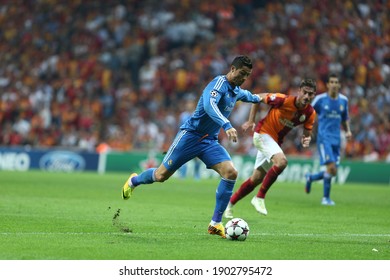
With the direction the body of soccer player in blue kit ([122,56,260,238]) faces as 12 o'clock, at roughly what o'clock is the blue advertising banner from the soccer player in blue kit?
The blue advertising banner is roughly at 7 o'clock from the soccer player in blue kit.

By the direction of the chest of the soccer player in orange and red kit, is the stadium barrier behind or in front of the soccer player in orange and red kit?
behind

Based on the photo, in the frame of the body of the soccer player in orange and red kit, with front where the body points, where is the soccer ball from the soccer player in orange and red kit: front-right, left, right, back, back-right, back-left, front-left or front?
front-right

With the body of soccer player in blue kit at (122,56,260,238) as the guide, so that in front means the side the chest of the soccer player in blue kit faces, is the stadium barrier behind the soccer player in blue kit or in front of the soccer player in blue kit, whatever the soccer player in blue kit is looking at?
behind

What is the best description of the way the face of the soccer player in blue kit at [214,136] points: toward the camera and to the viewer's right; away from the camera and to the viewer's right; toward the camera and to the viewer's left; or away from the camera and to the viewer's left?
toward the camera and to the viewer's right

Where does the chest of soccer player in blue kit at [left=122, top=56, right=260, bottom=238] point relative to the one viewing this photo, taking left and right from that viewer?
facing the viewer and to the right of the viewer
